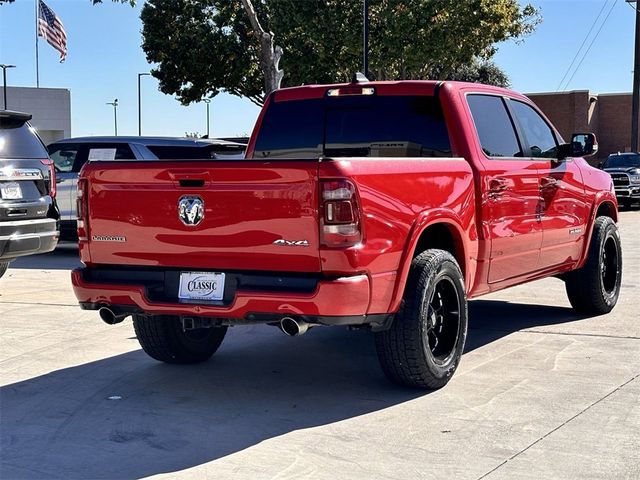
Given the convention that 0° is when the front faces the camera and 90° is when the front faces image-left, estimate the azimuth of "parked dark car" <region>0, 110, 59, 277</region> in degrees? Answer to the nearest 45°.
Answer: approximately 135°

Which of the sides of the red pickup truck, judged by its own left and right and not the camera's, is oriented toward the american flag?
left

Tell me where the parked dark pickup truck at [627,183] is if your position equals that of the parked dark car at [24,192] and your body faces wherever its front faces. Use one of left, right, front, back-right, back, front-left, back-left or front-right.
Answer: right

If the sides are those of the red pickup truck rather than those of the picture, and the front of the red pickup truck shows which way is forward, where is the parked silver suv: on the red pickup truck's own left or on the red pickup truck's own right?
on the red pickup truck's own left

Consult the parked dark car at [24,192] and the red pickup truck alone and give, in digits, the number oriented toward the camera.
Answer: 0

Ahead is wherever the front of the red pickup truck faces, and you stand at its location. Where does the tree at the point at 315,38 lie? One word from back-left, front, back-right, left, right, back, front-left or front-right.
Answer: front-left

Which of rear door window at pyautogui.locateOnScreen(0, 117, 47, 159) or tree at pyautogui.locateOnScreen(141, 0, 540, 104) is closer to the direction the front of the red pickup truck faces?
the tree

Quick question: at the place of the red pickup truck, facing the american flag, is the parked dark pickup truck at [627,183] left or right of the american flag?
right

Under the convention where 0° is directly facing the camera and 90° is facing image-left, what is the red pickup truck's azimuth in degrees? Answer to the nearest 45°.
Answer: approximately 225°
